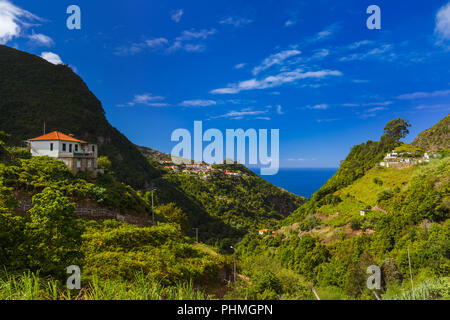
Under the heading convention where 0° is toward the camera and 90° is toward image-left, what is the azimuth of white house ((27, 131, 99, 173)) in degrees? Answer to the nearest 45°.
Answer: approximately 315°
